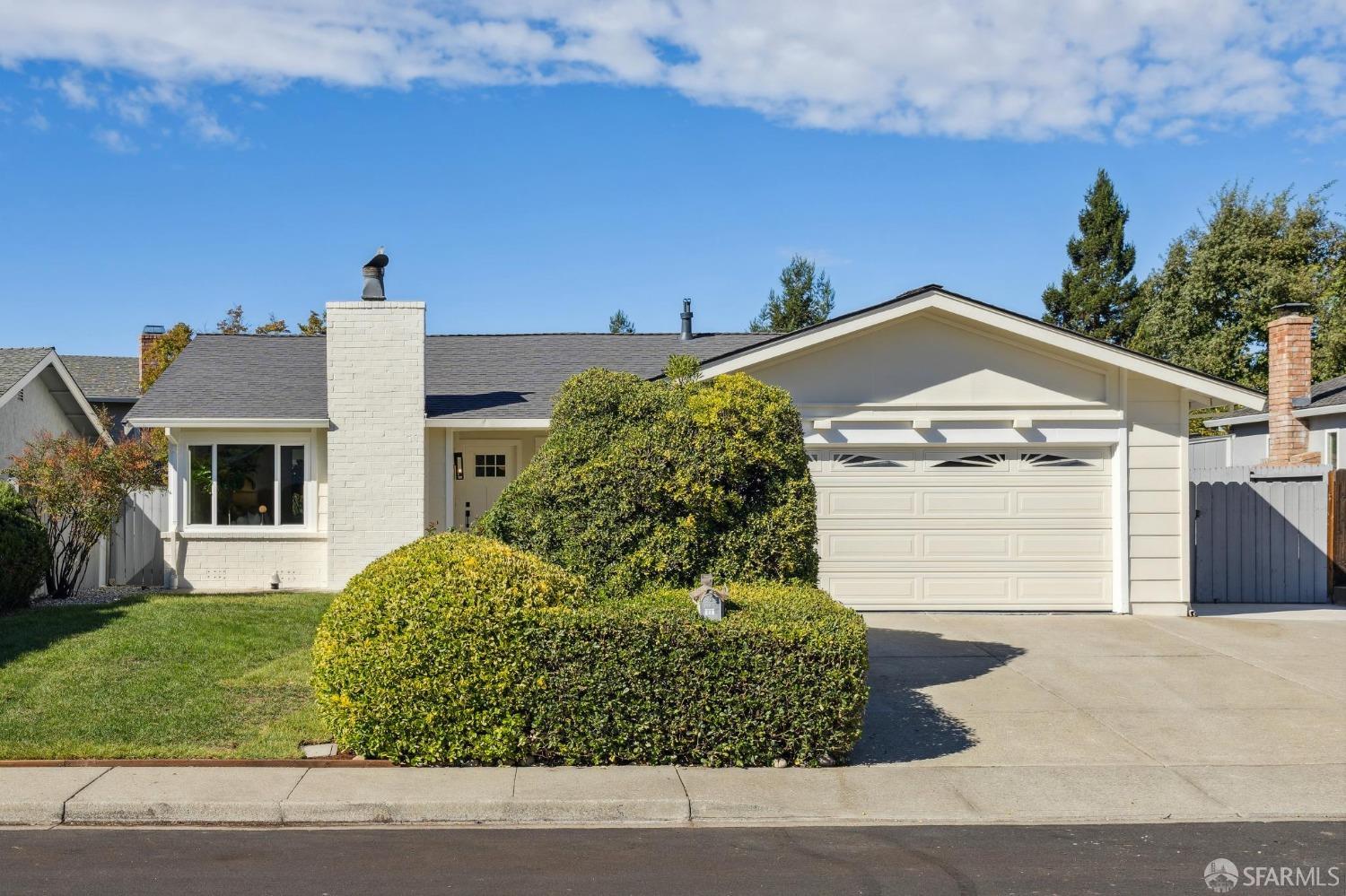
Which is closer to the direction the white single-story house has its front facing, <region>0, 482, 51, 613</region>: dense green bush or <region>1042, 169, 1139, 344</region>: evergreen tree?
the dense green bush

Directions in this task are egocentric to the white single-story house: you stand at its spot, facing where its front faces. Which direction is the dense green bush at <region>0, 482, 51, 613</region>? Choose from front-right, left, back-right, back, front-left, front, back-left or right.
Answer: right

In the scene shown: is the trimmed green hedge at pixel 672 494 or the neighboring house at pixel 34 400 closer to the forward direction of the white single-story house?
the trimmed green hedge

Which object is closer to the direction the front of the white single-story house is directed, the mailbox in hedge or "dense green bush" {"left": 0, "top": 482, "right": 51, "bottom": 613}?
the mailbox in hedge

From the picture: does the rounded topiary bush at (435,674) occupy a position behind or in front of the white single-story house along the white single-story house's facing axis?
in front

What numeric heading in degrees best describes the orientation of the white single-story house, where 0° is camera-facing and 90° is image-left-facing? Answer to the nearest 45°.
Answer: approximately 0°

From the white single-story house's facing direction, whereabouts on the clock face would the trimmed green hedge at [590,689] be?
The trimmed green hedge is roughly at 1 o'clock from the white single-story house.

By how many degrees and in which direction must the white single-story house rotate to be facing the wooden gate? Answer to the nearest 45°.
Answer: approximately 135° to its left

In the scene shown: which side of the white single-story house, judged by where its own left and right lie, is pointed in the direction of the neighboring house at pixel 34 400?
right
